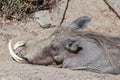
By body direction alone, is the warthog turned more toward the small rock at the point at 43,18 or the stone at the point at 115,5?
the small rock

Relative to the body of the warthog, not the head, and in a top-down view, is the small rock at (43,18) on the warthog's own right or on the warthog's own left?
on the warthog's own right

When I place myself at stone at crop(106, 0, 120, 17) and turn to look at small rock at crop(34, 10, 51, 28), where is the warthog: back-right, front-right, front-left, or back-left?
front-left

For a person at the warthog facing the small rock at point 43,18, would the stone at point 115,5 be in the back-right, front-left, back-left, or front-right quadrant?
front-right

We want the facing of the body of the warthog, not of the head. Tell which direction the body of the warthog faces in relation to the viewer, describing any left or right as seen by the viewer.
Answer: facing to the left of the viewer

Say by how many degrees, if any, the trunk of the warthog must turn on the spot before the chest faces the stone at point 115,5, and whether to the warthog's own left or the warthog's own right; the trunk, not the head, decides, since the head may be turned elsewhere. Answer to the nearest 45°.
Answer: approximately 135° to the warthog's own right
